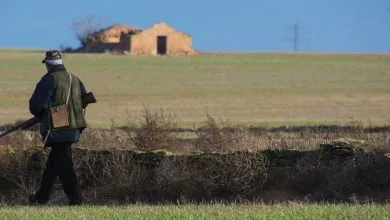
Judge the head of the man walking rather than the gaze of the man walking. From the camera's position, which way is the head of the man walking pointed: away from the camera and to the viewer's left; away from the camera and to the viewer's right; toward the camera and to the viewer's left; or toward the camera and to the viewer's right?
away from the camera and to the viewer's left

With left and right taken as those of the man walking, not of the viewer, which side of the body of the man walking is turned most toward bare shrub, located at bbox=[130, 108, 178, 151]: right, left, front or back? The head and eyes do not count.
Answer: right

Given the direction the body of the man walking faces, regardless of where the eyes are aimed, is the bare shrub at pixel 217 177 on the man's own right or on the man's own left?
on the man's own right

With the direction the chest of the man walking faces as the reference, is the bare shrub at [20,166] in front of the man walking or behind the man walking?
in front

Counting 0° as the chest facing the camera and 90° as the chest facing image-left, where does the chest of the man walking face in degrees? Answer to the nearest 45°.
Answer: approximately 135°

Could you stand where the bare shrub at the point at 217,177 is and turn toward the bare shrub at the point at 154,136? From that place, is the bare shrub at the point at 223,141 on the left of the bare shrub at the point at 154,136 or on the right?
right
